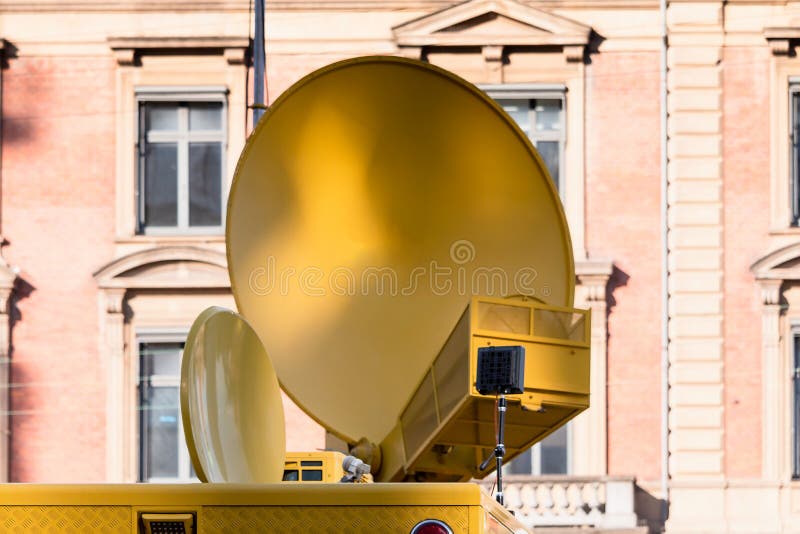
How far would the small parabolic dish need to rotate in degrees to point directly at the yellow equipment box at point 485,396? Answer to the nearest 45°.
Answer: approximately 90° to its left
